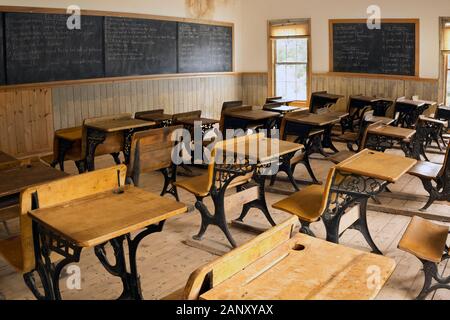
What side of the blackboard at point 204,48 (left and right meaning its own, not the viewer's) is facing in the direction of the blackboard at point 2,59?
right

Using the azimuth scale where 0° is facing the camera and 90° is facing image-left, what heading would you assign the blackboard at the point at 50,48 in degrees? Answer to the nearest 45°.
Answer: approximately 315°

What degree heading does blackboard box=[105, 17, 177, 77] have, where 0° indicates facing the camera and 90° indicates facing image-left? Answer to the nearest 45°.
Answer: approximately 315°

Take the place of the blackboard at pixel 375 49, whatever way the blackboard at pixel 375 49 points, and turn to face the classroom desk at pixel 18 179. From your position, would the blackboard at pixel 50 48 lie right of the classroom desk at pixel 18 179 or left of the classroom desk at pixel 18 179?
right

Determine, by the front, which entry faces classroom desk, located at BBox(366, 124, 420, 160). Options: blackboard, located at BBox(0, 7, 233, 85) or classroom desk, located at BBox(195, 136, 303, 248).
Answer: the blackboard
